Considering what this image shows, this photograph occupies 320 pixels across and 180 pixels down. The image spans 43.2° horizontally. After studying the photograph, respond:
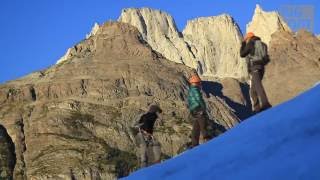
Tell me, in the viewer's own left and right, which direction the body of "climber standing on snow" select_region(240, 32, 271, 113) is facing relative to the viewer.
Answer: facing away from the viewer and to the left of the viewer
